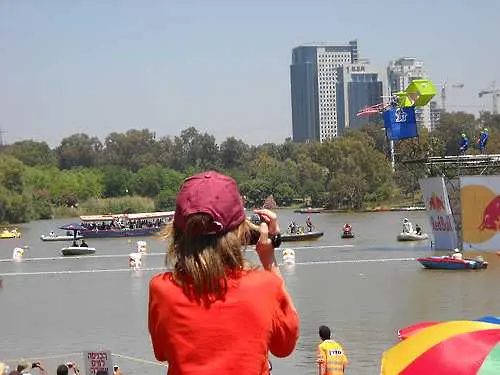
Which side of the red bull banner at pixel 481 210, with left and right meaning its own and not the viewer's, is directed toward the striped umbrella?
front

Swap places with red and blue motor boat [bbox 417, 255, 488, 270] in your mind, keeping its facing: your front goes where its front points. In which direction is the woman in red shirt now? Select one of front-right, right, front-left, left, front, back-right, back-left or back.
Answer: left

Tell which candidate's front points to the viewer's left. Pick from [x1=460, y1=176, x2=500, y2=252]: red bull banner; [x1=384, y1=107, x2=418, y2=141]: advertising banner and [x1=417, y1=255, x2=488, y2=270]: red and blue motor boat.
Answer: the red and blue motor boat

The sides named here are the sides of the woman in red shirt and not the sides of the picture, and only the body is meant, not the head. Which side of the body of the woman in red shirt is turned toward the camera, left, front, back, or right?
back

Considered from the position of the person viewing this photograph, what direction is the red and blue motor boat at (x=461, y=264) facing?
facing to the left of the viewer

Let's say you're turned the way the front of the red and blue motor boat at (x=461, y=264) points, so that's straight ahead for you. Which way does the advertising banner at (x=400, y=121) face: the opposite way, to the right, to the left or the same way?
to the left

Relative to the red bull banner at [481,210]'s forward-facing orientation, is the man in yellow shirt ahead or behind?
ahead

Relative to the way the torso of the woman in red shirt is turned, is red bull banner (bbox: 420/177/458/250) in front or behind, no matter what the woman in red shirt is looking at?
in front

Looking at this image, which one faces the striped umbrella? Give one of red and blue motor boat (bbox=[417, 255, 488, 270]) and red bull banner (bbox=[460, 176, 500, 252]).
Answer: the red bull banner

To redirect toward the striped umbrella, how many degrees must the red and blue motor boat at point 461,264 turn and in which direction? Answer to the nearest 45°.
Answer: approximately 90° to its left

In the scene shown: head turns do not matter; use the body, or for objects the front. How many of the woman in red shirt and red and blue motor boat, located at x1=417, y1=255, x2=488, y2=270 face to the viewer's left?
1

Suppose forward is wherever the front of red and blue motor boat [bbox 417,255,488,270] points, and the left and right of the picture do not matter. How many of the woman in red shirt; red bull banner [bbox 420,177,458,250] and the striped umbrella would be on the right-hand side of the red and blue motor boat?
1

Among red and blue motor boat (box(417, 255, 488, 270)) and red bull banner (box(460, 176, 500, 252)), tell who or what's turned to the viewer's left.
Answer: the red and blue motor boat
